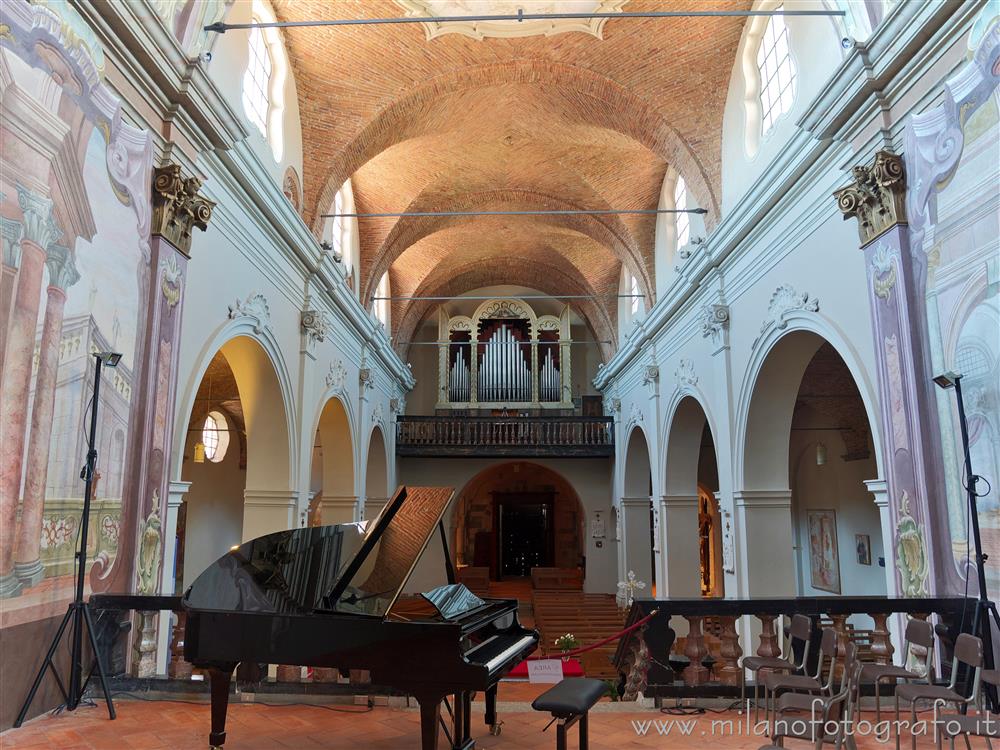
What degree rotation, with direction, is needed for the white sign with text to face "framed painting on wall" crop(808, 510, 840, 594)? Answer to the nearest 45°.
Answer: approximately 135° to its left

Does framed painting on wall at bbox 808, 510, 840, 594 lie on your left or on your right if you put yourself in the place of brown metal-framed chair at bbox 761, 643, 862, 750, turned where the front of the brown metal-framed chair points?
on your right

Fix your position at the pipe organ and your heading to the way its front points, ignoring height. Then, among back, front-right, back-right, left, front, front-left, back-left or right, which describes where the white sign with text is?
front

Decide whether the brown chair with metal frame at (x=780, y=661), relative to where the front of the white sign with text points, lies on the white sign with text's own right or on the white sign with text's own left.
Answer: on the white sign with text's own left

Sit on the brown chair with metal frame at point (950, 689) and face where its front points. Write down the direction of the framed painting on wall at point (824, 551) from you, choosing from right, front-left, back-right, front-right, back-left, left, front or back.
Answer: right

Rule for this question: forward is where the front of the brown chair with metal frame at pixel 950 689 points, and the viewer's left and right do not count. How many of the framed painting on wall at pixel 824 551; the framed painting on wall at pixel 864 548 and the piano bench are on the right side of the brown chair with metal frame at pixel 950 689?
2

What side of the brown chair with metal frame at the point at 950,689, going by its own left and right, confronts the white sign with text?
front

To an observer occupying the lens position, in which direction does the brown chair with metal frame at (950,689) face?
facing to the left of the viewer

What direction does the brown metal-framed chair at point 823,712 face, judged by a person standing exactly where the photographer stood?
facing to the left of the viewer

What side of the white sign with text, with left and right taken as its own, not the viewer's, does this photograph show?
front

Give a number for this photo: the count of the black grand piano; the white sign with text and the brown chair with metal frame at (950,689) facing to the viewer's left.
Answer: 1

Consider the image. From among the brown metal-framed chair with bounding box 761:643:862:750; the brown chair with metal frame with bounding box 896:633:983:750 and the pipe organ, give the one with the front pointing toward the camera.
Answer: the pipe organ
